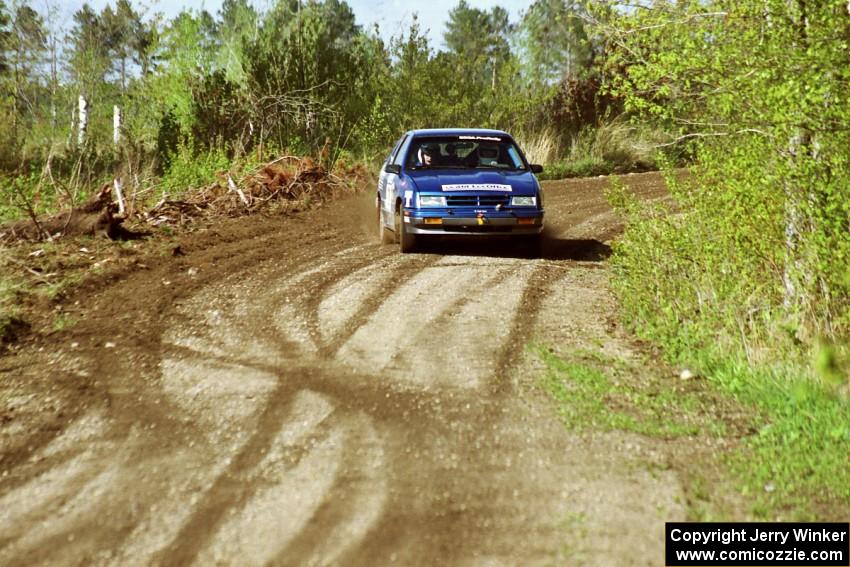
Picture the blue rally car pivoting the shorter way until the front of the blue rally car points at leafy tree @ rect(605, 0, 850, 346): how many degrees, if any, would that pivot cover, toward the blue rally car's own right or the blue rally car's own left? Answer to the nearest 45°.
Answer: approximately 45° to the blue rally car's own left

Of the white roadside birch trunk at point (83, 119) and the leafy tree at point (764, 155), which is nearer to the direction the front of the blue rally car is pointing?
the leafy tree

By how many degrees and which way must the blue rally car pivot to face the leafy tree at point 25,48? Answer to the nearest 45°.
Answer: approximately 135° to its right

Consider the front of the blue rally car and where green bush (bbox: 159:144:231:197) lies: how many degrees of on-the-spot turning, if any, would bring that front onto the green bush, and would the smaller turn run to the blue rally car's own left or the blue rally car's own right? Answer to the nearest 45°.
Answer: approximately 135° to the blue rally car's own right

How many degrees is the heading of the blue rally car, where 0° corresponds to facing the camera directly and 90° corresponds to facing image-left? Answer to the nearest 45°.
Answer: approximately 0°

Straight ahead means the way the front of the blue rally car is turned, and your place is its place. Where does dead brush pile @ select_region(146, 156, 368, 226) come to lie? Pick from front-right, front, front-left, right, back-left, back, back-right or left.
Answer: back-right

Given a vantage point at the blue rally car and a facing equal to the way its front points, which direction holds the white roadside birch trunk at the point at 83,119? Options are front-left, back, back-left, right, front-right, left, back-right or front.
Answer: back-right

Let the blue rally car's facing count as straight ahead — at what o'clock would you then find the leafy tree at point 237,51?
The leafy tree is roughly at 5 o'clock from the blue rally car.
